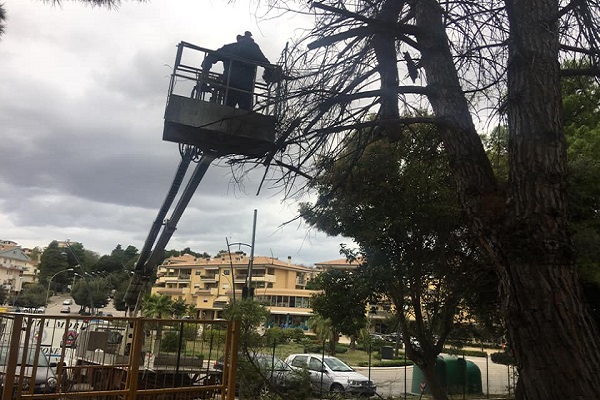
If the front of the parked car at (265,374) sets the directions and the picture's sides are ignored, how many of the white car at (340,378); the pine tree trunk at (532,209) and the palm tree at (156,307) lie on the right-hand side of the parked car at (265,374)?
1

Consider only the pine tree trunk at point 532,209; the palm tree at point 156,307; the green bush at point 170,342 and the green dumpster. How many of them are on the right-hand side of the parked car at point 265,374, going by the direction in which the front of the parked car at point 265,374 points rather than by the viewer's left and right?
1

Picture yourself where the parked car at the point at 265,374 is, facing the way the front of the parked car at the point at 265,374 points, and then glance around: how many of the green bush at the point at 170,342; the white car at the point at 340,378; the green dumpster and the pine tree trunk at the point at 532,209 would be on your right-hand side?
1

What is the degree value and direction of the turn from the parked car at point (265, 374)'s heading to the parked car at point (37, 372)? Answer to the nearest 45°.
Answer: approximately 180°

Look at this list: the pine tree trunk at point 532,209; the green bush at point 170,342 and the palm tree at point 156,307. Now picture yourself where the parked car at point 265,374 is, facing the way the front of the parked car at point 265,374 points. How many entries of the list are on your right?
1

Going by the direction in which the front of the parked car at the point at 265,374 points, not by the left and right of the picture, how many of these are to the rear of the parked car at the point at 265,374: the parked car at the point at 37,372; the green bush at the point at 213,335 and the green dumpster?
2

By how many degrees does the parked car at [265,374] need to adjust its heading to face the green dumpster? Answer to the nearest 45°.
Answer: approximately 45° to its left

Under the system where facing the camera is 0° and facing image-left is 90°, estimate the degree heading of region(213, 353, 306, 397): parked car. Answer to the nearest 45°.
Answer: approximately 270°

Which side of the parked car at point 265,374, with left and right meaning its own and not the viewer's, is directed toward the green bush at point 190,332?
back

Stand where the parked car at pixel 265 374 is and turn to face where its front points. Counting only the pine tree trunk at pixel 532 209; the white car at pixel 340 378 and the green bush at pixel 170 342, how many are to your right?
1

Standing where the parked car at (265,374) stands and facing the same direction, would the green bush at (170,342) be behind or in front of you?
behind
